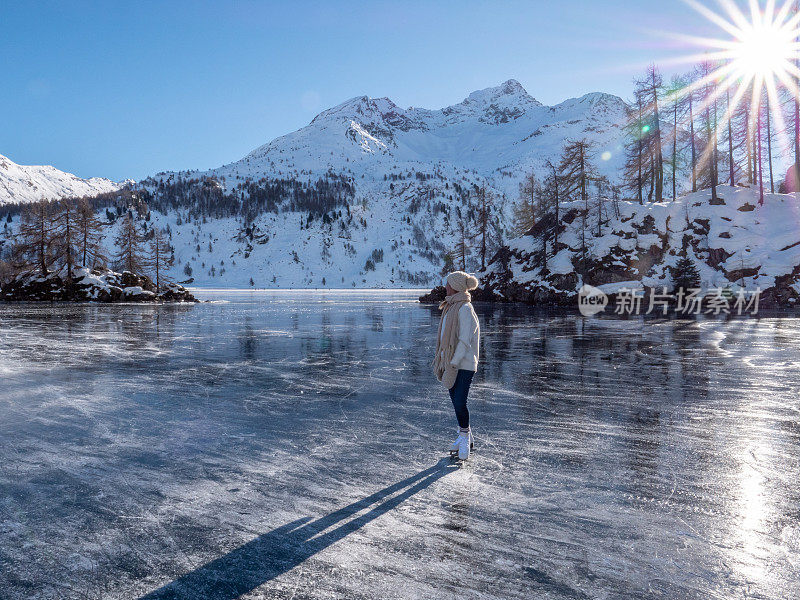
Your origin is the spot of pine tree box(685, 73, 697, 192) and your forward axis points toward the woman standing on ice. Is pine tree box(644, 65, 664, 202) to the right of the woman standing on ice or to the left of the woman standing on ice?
right

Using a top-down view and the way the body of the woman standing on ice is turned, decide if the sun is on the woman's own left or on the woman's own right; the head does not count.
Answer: on the woman's own right
